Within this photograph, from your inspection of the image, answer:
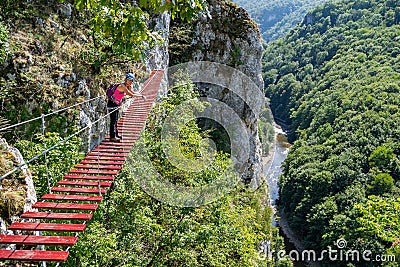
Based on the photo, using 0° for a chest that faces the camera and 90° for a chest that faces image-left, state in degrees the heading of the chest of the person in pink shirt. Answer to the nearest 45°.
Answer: approximately 270°
